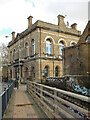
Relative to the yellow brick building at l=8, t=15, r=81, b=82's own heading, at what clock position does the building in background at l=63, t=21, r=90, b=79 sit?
The building in background is roughly at 10 o'clock from the yellow brick building.

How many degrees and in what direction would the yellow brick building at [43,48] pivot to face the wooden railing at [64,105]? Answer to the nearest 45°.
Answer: approximately 45° to its left
